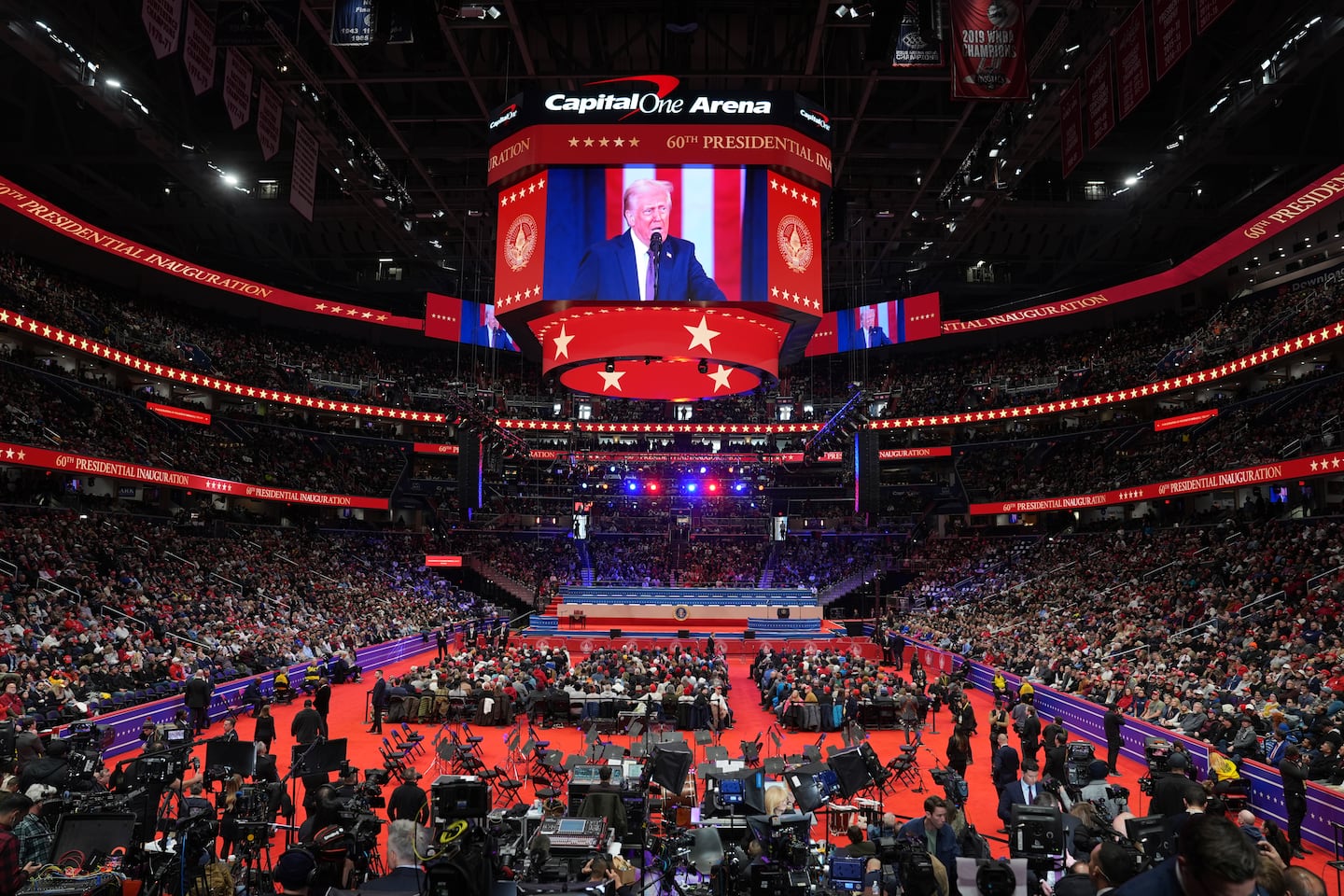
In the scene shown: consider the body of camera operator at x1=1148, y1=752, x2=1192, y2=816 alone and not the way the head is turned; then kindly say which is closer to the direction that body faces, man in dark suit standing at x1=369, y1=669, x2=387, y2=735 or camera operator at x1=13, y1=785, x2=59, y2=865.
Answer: the man in dark suit standing

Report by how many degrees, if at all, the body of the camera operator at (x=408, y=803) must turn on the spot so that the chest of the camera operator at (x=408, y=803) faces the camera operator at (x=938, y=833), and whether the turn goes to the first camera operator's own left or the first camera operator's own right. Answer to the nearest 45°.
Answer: approximately 90° to the first camera operator's own right

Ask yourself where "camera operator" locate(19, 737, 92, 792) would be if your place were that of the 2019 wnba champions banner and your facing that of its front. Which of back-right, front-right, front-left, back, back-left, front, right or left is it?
front-right

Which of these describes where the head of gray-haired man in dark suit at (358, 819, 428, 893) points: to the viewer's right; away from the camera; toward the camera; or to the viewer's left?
away from the camera

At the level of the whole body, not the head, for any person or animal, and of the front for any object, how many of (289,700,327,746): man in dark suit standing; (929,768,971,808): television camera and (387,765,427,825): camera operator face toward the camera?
0

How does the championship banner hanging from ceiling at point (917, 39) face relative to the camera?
toward the camera

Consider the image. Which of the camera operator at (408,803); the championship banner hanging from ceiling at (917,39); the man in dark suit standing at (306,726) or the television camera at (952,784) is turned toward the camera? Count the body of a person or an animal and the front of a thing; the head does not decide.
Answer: the championship banner hanging from ceiling

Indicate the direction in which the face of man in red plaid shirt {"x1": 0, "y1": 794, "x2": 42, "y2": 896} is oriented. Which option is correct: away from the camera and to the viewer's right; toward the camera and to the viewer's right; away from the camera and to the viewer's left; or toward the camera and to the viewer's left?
away from the camera and to the viewer's right

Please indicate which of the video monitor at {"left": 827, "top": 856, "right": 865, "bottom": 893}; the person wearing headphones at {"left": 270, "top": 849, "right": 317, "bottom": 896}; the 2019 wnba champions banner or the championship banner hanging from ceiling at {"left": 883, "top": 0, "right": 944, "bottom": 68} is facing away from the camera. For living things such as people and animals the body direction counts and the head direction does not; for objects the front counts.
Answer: the person wearing headphones
